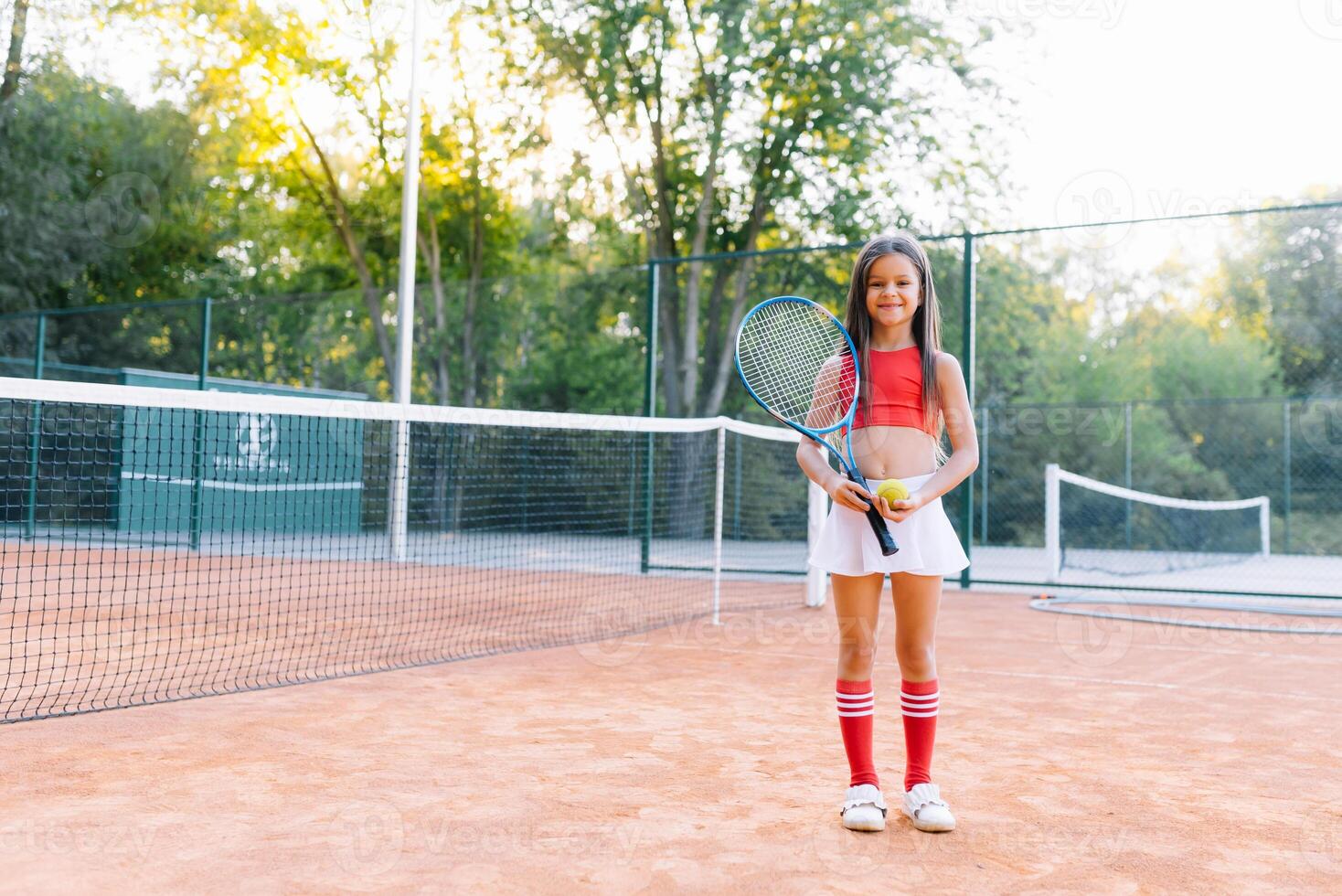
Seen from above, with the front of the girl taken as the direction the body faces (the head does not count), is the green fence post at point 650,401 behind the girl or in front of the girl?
behind

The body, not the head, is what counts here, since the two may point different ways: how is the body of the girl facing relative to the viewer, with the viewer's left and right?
facing the viewer

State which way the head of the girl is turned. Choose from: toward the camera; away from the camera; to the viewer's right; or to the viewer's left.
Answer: toward the camera

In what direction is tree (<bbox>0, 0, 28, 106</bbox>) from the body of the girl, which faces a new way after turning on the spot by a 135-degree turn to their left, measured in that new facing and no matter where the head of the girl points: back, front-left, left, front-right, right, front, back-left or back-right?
left

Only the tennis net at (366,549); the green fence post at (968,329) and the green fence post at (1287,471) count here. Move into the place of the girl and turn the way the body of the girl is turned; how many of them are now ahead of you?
0

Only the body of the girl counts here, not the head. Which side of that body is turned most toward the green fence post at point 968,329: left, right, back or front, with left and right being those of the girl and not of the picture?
back

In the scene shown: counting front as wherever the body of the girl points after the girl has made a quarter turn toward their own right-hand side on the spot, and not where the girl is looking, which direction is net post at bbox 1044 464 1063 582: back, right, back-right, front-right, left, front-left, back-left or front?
right

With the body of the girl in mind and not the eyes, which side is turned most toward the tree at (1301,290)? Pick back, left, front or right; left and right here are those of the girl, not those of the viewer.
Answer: back

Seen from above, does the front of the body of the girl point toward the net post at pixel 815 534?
no

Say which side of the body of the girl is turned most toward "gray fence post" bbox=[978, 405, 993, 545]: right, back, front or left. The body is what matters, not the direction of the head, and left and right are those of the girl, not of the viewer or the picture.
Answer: back

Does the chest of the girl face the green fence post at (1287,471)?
no

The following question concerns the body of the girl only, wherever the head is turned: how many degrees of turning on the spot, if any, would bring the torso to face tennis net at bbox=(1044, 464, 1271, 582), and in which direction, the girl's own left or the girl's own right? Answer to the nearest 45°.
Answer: approximately 180°

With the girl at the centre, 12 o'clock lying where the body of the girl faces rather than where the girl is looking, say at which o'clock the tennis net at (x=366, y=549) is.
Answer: The tennis net is roughly at 5 o'clock from the girl.

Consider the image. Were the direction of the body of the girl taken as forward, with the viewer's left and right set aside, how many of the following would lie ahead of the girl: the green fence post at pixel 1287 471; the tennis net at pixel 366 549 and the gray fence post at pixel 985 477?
0

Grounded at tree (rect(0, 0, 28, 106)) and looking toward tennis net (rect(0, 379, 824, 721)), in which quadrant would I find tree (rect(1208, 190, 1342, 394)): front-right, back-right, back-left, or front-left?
front-left

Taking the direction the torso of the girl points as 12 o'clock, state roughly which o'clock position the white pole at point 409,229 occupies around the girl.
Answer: The white pole is roughly at 5 o'clock from the girl.
